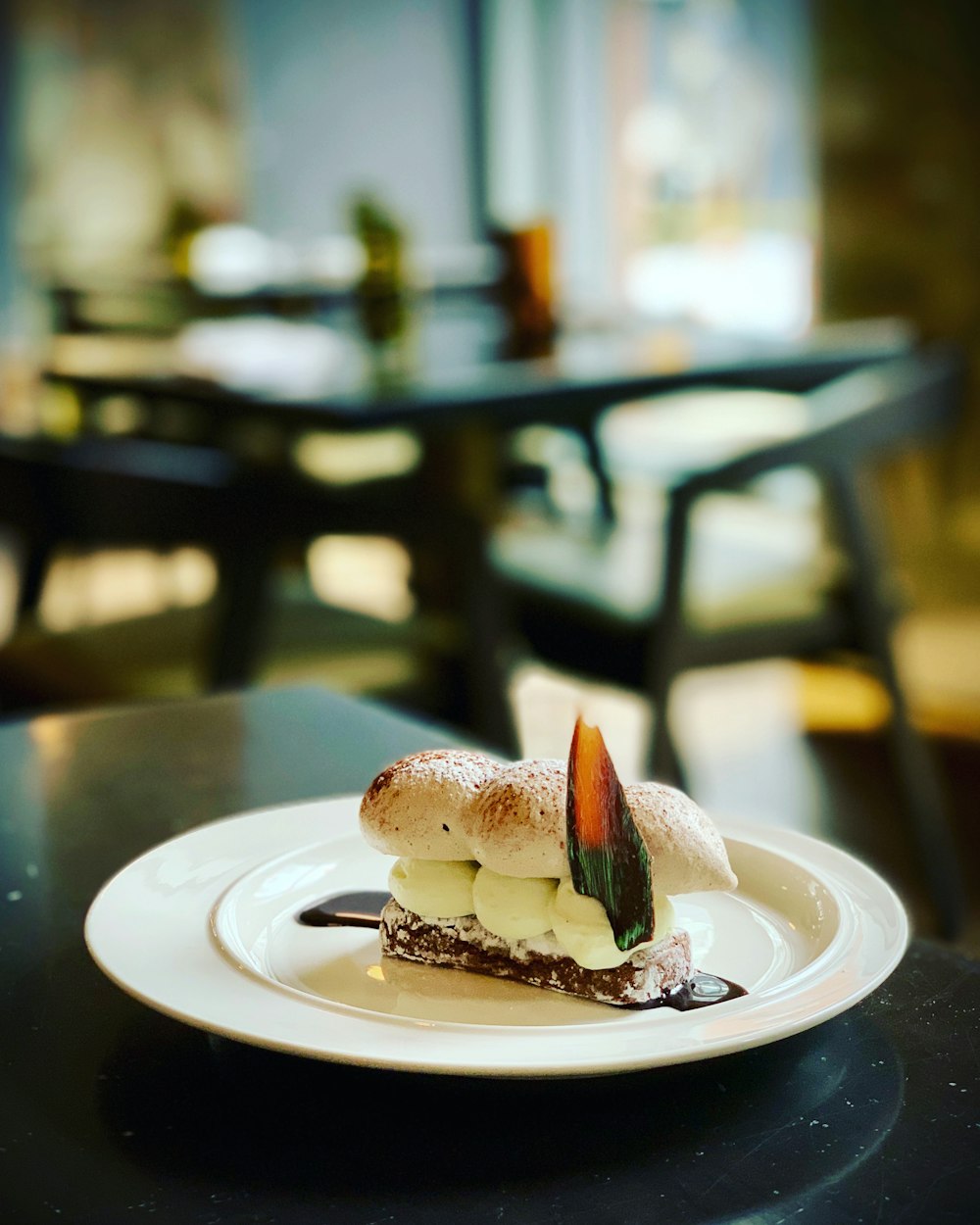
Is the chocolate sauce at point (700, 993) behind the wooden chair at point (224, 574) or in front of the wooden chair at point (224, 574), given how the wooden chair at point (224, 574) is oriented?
behind

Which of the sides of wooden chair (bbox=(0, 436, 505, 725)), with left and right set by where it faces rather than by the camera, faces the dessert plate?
back

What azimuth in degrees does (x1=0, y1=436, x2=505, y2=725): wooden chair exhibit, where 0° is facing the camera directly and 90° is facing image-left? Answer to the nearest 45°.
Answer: approximately 180°

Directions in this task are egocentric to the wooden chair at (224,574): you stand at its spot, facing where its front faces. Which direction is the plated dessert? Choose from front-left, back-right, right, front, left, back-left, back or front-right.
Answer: back
